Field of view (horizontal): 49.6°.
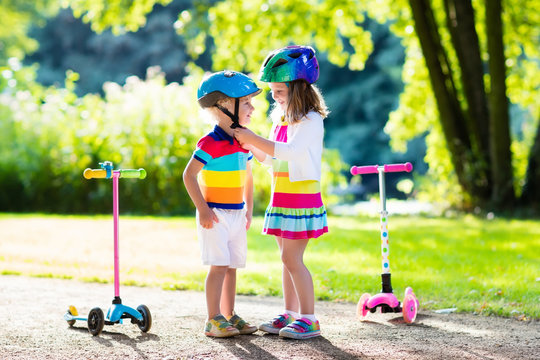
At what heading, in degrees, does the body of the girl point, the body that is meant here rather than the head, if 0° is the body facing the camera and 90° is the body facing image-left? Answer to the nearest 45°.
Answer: approximately 90°

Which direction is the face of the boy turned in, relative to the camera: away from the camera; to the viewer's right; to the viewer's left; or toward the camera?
to the viewer's right

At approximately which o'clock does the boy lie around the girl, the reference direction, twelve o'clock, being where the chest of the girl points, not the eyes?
The boy is roughly at 12 o'clock from the girl.

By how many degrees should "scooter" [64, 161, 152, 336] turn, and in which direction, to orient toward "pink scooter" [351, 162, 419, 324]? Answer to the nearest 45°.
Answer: approximately 45° to its left

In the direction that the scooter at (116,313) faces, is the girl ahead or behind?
ahead

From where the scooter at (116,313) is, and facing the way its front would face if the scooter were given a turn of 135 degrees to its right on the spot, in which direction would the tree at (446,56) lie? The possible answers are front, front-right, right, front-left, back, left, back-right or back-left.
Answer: back-right

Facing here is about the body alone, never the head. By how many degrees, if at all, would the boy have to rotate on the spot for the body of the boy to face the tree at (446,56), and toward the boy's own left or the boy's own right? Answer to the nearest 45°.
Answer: approximately 90° to the boy's own left

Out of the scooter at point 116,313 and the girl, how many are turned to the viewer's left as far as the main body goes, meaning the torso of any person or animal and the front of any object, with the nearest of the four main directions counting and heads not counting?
1

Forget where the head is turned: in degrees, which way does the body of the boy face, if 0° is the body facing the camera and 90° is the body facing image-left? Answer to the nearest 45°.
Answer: approximately 315°

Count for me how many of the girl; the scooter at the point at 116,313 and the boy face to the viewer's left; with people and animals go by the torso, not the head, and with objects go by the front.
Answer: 1

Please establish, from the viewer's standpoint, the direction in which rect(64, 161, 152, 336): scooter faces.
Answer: facing the viewer and to the right of the viewer

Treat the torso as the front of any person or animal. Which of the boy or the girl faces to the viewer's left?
the girl
